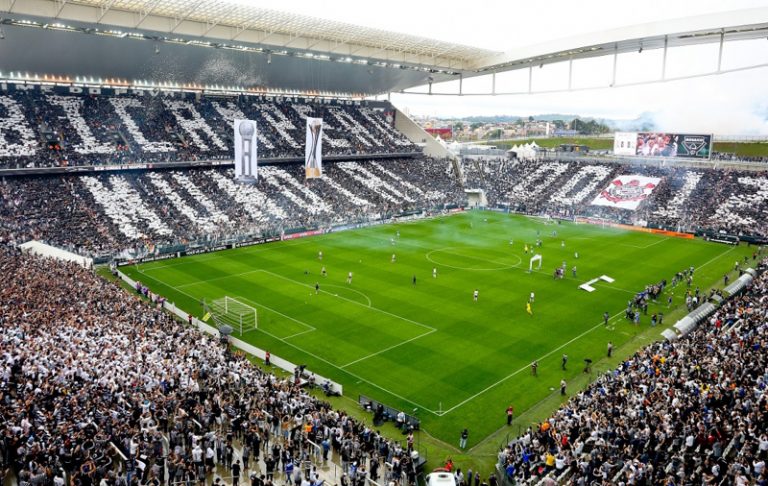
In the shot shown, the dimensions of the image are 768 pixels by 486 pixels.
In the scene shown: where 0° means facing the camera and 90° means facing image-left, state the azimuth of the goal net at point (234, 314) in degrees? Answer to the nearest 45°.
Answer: approximately 225°
